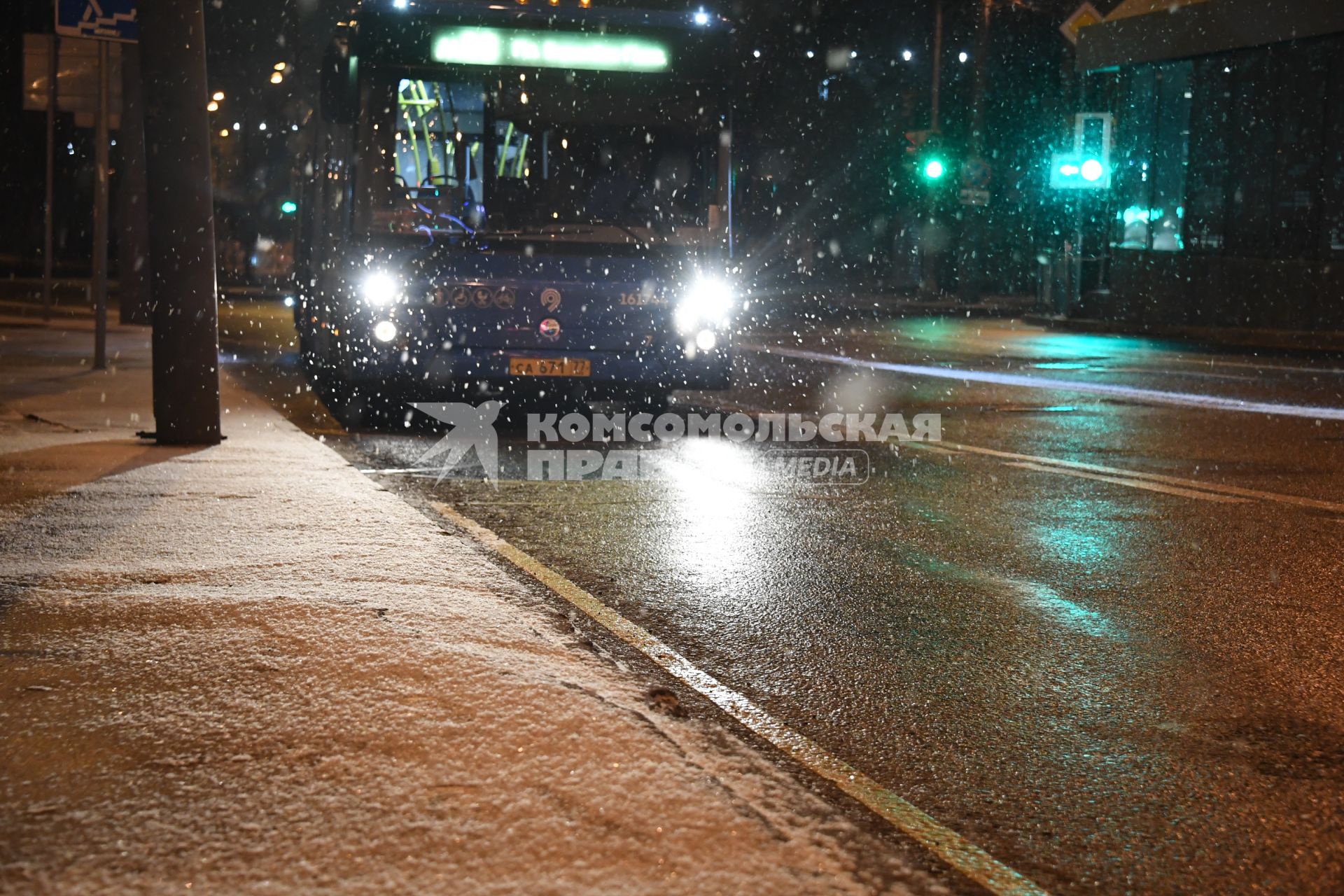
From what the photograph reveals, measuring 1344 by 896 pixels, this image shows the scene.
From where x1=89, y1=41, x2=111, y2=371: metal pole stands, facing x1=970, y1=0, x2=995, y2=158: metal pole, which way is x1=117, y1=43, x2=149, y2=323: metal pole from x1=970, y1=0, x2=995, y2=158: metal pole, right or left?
left

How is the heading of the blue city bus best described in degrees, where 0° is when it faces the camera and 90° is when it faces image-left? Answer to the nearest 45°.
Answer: approximately 0°

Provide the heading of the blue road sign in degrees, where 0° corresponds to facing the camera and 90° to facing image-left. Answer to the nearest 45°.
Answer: approximately 0°

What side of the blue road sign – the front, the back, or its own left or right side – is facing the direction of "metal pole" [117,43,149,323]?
back

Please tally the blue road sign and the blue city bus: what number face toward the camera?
2

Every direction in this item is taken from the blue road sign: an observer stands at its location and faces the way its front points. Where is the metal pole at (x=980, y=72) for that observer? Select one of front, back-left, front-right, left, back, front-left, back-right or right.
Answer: back-left
